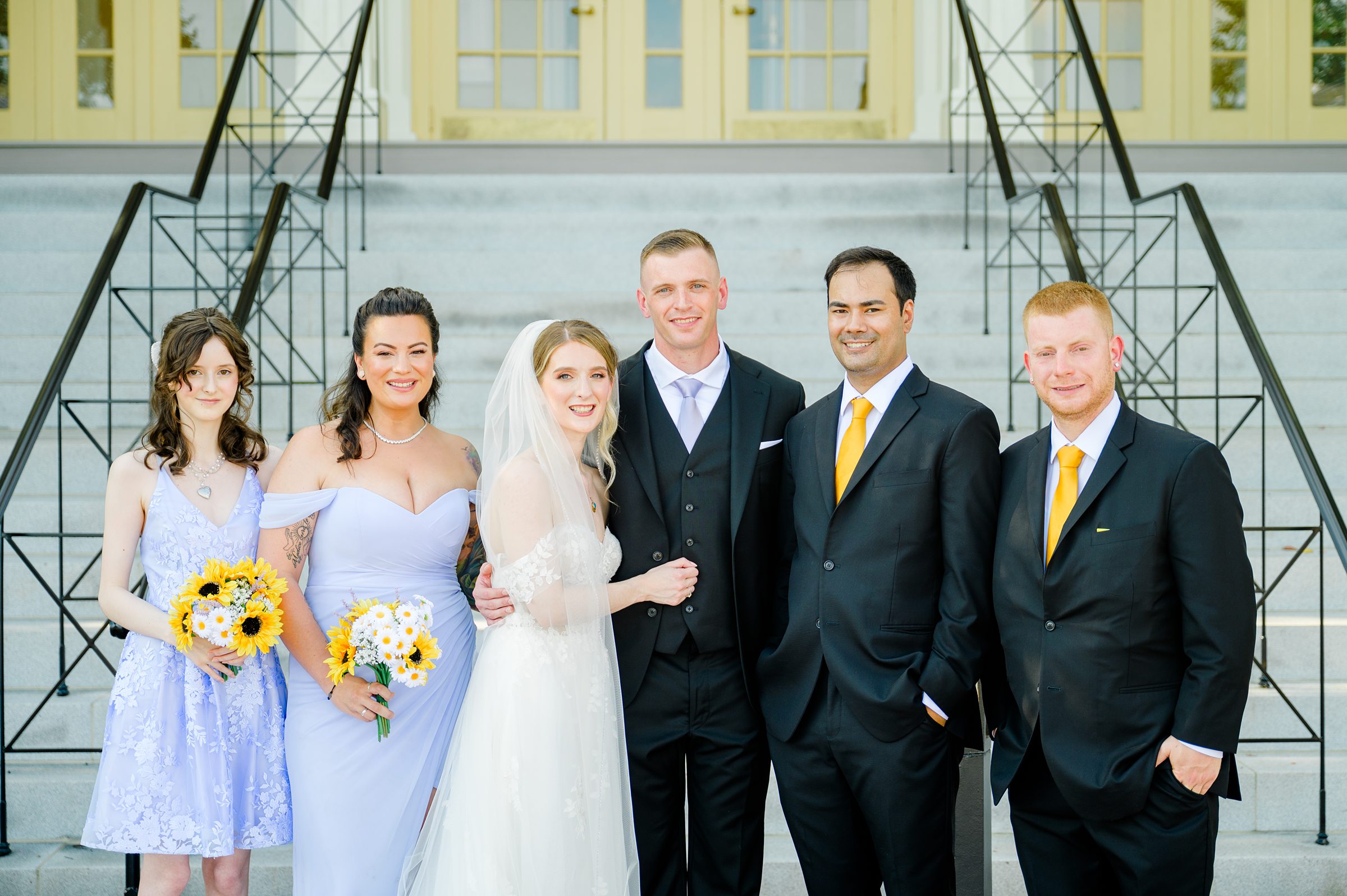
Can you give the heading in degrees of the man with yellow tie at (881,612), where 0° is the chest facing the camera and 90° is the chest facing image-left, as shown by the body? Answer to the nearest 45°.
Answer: approximately 45°

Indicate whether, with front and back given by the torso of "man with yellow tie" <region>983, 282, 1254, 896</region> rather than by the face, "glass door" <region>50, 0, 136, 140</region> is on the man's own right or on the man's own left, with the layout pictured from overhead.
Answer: on the man's own right

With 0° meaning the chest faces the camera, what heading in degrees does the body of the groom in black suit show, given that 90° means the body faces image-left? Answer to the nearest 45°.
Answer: approximately 0°

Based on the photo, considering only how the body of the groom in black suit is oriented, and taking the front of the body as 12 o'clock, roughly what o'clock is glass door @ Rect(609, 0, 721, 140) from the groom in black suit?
The glass door is roughly at 6 o'clock from the groom in black suit.

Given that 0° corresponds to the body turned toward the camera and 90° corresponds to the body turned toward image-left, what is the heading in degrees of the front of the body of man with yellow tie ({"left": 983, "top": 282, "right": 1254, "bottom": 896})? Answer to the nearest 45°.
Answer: approximately 45°

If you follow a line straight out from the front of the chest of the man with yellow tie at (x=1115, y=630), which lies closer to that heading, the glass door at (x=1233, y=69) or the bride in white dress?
the bride in white dress

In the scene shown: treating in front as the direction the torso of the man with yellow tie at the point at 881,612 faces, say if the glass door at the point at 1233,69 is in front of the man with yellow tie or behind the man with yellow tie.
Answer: behind

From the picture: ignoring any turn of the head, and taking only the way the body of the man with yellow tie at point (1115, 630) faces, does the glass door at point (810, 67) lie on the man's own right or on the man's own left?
on the man's own right

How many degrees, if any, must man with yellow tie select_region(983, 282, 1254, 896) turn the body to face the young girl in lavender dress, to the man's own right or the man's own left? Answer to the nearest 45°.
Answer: approximately 45° to the man's own right

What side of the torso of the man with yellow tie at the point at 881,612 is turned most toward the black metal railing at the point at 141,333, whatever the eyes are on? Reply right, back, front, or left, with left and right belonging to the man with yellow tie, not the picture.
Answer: right
